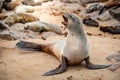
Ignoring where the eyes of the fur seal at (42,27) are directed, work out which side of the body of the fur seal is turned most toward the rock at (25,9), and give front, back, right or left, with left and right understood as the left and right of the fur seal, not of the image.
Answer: right

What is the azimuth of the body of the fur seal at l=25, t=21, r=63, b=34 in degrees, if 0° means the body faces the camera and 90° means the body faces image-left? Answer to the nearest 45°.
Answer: approximately 90°
